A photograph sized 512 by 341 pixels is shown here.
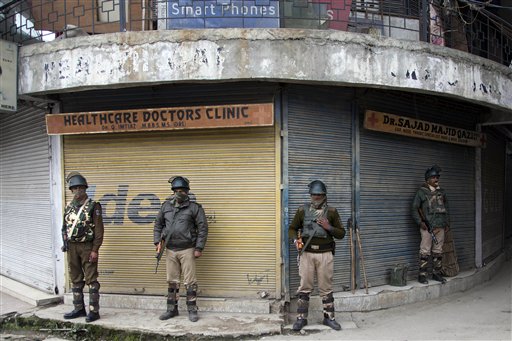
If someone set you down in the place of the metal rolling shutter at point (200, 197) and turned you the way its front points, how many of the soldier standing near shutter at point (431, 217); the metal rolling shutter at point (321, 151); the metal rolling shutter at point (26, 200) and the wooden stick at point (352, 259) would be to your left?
3

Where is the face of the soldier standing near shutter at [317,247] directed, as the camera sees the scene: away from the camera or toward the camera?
toward the camera

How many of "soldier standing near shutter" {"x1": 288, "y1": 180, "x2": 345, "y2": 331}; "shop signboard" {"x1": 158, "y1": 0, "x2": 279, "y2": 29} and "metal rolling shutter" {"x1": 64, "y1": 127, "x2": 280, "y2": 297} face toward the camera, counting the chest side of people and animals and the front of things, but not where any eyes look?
3

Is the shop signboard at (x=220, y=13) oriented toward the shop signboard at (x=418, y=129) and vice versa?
no

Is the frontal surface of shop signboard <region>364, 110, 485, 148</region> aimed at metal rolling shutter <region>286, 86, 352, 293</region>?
no

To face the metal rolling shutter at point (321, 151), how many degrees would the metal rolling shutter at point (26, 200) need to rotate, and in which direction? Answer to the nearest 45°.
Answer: approximately 90° to its left

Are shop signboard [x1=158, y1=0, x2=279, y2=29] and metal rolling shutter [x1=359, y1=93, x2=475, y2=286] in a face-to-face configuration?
no

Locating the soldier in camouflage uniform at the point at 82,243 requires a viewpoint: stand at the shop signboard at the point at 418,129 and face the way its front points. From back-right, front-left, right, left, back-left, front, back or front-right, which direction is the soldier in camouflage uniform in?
right

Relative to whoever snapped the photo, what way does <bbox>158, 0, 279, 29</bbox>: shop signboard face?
facing the viewer

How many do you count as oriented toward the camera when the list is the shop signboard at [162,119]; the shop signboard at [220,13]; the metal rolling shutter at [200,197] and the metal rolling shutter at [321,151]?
4

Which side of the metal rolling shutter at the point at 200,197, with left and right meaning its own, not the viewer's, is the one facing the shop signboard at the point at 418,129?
left

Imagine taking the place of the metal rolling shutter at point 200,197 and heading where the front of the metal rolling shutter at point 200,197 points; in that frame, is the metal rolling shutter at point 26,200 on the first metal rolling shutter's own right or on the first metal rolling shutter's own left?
on the first metal rolling shutter's own right

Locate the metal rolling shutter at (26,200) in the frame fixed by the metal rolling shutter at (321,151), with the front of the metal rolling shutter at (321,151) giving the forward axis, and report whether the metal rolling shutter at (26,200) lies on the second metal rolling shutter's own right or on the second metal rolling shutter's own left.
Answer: on the second metal rolling shutter's own right

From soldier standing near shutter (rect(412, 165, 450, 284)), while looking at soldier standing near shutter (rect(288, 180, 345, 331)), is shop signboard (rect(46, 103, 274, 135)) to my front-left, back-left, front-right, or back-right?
front-right

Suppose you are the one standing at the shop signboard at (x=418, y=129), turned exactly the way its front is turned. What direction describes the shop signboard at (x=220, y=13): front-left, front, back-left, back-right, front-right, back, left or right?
right

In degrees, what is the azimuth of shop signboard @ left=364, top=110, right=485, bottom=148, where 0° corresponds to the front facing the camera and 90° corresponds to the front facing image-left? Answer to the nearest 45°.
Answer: approximately 315°

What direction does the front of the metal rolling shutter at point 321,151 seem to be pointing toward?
toward the camera

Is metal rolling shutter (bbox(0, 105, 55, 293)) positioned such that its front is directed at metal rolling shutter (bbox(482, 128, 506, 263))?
no

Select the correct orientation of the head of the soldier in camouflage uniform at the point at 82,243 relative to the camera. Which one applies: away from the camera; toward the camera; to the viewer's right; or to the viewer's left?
toward the camera

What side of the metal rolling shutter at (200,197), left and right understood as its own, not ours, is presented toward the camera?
front
